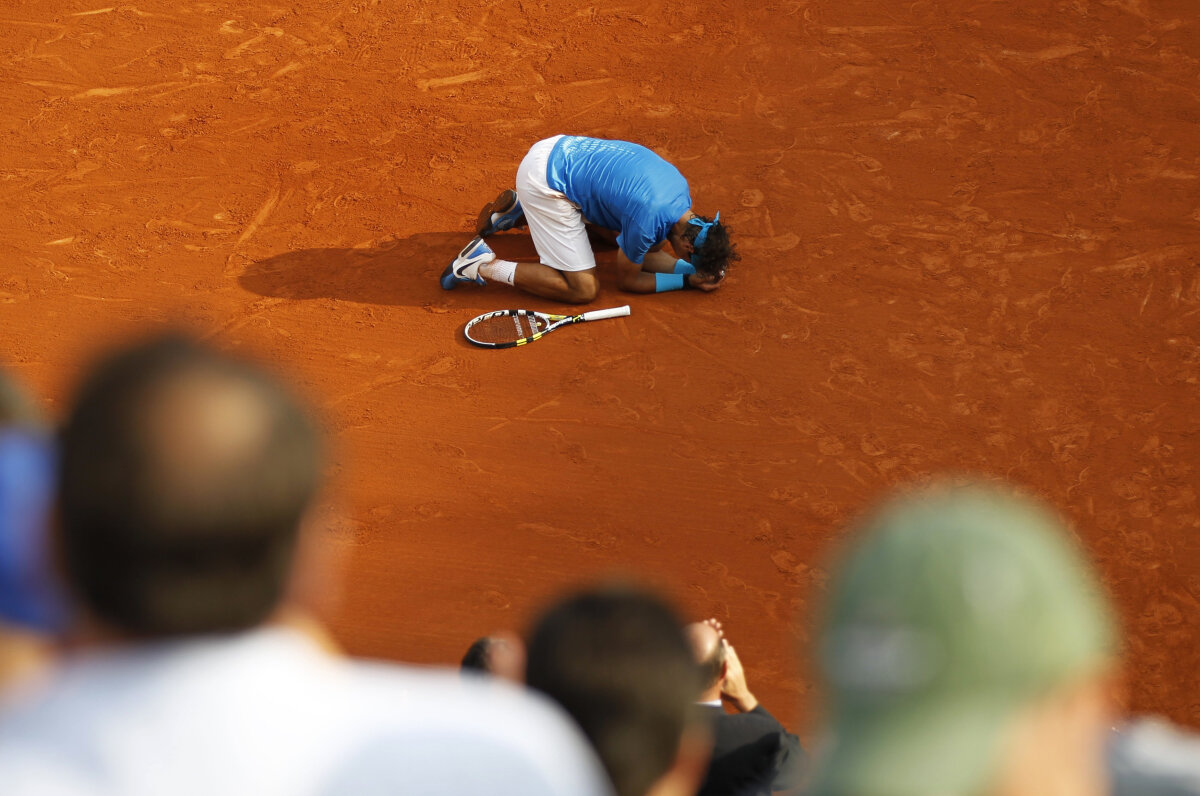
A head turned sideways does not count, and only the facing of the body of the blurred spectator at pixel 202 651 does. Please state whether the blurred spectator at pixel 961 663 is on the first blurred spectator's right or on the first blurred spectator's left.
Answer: on the first blurred spectator's right

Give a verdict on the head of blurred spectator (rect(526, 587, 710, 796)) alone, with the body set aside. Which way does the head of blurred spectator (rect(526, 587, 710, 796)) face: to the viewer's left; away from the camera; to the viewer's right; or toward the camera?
away from the camera

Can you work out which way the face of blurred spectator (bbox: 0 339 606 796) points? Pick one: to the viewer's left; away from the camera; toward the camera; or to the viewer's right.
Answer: away from the camera

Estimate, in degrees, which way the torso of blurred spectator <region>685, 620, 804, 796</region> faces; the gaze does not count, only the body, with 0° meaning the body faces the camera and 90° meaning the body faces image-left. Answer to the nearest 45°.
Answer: approximately 225°

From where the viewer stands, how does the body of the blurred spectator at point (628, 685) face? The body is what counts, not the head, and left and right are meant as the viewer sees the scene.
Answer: facing away from the viewer and to the right of the viewer

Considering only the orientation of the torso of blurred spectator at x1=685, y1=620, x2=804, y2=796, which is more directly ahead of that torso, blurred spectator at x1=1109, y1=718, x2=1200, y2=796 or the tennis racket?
the tennis racket

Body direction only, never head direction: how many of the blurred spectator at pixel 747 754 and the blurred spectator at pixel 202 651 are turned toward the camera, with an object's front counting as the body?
0

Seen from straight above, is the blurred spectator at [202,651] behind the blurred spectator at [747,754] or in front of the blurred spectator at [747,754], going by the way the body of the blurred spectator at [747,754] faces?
behind

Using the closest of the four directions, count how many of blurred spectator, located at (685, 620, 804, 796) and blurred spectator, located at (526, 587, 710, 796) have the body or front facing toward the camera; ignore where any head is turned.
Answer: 0

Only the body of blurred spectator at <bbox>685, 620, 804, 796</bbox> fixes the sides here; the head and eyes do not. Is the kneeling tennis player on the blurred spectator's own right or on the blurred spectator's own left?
on the blurred spectator's own left

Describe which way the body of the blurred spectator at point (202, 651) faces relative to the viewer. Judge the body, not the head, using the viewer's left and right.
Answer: facing away from the viewer
